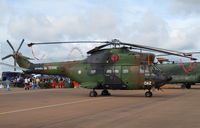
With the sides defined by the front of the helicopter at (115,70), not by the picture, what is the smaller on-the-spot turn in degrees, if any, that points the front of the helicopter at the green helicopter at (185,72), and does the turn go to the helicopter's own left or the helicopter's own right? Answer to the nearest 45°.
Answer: approximately 45° to the helicopter's own left

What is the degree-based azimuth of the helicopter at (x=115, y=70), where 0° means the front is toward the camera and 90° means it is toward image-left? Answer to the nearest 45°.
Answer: approximately 270°

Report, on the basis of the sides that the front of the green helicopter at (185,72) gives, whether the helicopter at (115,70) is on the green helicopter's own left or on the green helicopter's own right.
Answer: on the green helicopter's own right
